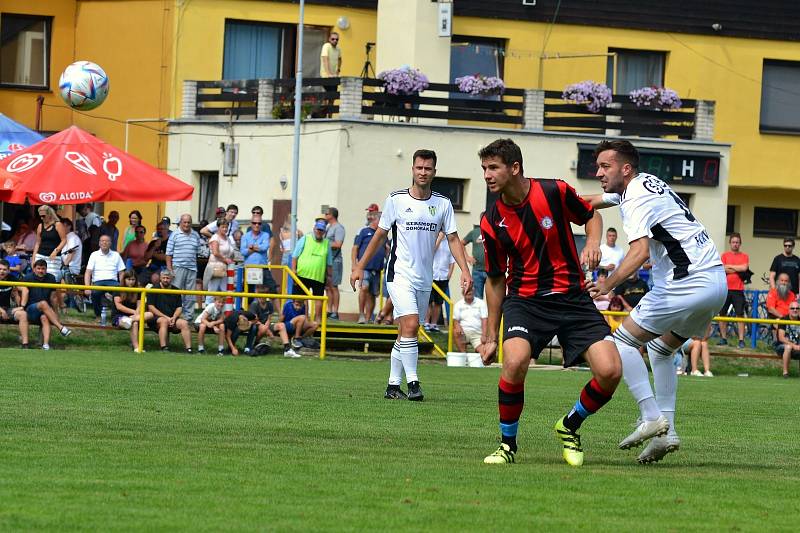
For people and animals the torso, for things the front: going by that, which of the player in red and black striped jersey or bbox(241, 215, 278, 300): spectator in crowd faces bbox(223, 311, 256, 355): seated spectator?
the spectator in crowd

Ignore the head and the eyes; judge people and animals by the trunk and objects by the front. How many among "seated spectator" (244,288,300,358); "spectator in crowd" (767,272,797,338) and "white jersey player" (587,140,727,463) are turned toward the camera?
2

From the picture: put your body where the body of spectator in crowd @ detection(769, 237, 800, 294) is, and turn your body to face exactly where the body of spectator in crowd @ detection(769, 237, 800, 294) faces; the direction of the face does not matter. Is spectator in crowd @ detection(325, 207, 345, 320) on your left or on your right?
on your right

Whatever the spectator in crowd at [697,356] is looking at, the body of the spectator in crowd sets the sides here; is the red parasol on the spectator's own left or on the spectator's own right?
on the spectator's own right

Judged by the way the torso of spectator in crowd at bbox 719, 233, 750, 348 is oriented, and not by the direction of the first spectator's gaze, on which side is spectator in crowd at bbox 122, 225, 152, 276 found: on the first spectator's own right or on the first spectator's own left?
on the first spectator's own right

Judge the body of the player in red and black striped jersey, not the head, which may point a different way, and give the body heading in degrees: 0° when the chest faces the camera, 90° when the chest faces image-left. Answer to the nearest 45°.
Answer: approximately 45°

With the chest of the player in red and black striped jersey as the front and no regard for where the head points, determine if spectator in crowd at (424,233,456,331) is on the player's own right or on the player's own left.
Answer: on the player's own right
